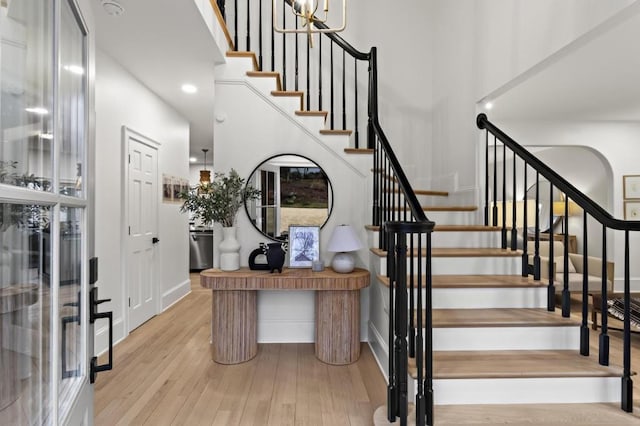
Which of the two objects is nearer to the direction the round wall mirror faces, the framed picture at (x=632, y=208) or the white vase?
the white vase

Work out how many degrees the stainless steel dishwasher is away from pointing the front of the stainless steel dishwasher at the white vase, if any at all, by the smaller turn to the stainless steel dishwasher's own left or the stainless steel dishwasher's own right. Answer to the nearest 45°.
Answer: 0° — it already faces it

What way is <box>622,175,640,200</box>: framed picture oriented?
toward the camera

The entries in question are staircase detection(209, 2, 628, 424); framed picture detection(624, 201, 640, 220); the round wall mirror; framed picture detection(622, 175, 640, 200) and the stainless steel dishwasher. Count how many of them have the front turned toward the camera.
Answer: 5

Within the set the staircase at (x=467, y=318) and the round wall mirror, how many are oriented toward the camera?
2

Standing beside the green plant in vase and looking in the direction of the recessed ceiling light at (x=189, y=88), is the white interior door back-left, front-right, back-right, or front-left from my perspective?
front-left

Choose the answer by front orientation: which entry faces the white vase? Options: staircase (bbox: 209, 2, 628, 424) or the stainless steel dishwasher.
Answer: the stainless steel dishwasher

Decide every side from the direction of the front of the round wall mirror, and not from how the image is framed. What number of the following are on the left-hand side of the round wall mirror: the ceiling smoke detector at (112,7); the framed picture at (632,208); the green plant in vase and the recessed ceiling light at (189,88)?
1

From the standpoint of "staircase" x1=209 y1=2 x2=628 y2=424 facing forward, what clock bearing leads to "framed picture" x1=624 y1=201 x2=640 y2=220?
The framed picture is roughly at 7 o'clock from the staircase.

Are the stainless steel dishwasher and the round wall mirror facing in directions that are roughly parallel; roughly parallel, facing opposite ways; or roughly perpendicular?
roughly parallel

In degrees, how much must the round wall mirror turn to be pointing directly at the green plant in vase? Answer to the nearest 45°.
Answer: approximately 45° to its right

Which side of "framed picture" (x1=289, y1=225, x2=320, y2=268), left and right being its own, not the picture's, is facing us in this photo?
front

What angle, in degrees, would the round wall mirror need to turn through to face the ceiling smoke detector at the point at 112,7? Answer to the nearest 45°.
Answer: approximately 45° to its right

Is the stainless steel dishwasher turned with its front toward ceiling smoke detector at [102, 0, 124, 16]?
yes

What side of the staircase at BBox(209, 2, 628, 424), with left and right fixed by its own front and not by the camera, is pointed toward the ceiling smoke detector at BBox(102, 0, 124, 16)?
right
